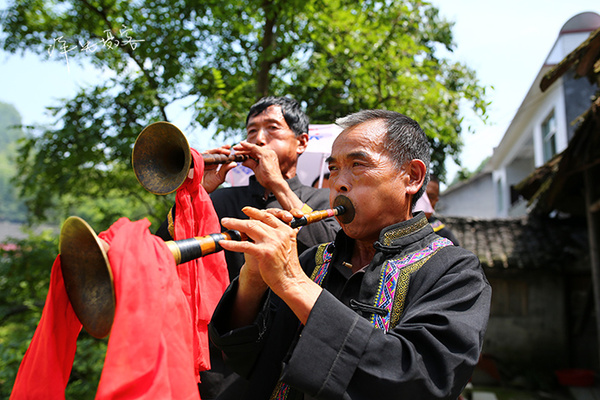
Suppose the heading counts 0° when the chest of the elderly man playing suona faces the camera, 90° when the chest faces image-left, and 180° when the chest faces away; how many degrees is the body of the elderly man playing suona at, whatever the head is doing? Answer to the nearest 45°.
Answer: approximately 45°

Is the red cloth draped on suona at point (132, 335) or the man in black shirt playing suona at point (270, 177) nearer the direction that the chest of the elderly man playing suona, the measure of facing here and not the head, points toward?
the red cloth draped on suona

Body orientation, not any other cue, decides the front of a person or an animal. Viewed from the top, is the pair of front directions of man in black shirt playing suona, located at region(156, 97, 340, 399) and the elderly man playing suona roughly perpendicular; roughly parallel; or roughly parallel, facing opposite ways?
roughly parallel

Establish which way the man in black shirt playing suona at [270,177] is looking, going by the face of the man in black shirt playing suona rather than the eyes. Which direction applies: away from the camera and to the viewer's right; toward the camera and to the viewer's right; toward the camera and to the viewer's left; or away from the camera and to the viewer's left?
toward the camera and to the viewer's left

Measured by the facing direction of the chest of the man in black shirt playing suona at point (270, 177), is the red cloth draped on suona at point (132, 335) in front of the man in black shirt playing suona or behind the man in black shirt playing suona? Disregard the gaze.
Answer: in front

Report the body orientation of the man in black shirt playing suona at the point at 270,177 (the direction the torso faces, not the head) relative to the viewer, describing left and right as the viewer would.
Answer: facing the viewer and to the left of the viewer

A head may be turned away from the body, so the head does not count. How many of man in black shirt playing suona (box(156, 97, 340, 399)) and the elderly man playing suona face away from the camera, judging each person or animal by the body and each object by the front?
0
